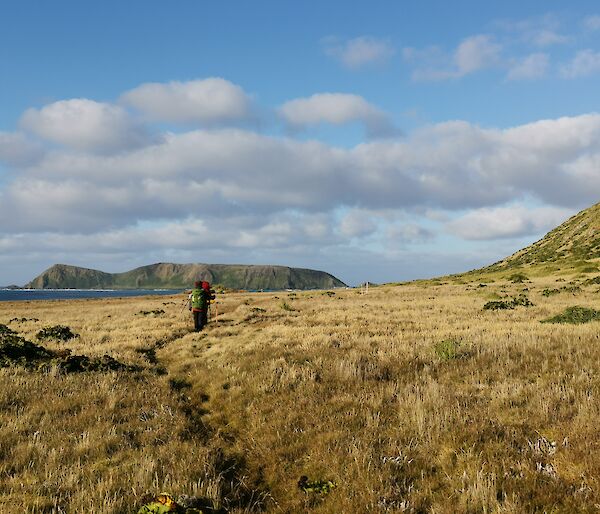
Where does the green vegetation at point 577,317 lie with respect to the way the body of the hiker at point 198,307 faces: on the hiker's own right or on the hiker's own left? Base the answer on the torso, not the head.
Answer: on the hiker's own right

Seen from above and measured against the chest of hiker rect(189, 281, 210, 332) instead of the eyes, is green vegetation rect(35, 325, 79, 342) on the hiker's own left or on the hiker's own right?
on the hiker's own left

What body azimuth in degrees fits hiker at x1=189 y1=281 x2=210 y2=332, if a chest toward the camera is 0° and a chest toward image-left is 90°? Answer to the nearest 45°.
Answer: approximately 180°

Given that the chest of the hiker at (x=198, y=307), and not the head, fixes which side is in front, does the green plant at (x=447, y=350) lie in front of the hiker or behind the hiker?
behind
